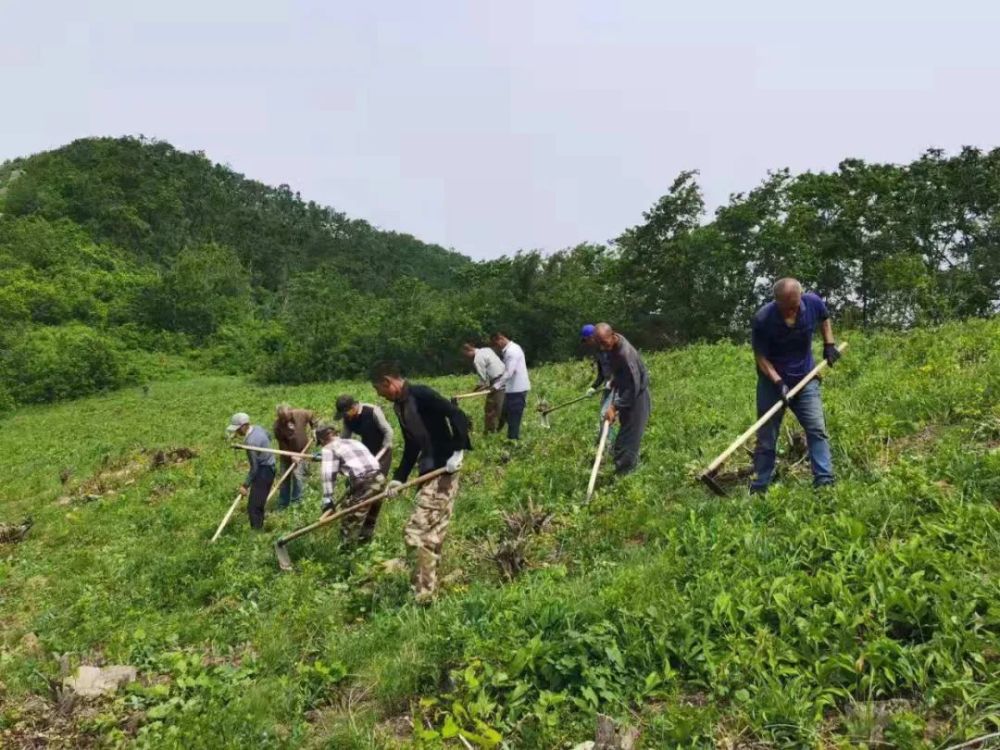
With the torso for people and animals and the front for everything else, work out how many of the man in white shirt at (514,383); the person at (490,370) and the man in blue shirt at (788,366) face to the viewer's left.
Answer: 2

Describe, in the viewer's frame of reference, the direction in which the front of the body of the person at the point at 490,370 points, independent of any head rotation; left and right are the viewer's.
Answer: facing to the left of the viewer

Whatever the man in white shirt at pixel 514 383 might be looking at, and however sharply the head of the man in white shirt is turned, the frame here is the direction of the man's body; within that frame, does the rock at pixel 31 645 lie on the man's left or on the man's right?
on the man's left

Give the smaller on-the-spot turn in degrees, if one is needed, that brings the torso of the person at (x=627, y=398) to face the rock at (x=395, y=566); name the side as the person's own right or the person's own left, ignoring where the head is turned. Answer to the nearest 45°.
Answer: approximately 45° to the person's own left

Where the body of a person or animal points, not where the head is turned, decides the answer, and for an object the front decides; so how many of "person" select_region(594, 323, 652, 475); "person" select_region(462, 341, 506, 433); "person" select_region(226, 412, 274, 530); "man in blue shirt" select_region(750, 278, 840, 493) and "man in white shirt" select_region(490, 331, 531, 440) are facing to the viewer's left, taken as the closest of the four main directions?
4

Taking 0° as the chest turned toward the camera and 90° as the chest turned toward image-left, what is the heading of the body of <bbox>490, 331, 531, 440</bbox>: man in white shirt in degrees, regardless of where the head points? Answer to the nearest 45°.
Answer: approximately 90°

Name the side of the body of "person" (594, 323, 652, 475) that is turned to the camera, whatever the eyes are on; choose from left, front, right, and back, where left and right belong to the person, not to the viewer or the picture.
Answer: left

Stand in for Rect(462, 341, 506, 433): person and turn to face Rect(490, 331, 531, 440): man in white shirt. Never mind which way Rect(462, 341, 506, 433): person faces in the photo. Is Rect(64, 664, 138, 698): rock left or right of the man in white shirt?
right

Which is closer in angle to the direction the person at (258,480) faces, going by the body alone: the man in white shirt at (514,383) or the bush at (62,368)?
the bush

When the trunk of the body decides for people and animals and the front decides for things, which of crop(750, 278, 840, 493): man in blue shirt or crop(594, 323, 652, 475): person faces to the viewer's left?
the person

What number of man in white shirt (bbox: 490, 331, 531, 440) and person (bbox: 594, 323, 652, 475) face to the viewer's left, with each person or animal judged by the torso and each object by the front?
2

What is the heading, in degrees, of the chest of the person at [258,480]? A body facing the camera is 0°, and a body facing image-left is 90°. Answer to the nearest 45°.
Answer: approximately 90°
